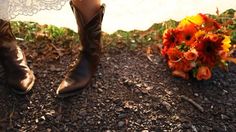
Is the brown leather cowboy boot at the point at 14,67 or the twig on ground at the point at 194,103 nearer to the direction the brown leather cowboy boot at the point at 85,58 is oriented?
the brown leather cowboy boot

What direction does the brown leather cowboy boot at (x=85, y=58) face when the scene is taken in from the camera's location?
facing the viewer and to the left of the viewer

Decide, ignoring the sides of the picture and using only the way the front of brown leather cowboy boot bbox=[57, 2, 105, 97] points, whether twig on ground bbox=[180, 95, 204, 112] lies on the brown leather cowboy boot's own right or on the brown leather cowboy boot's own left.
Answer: on the brown leather cowboy boot's own left

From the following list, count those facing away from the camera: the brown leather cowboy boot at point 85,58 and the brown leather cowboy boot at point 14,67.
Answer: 0
